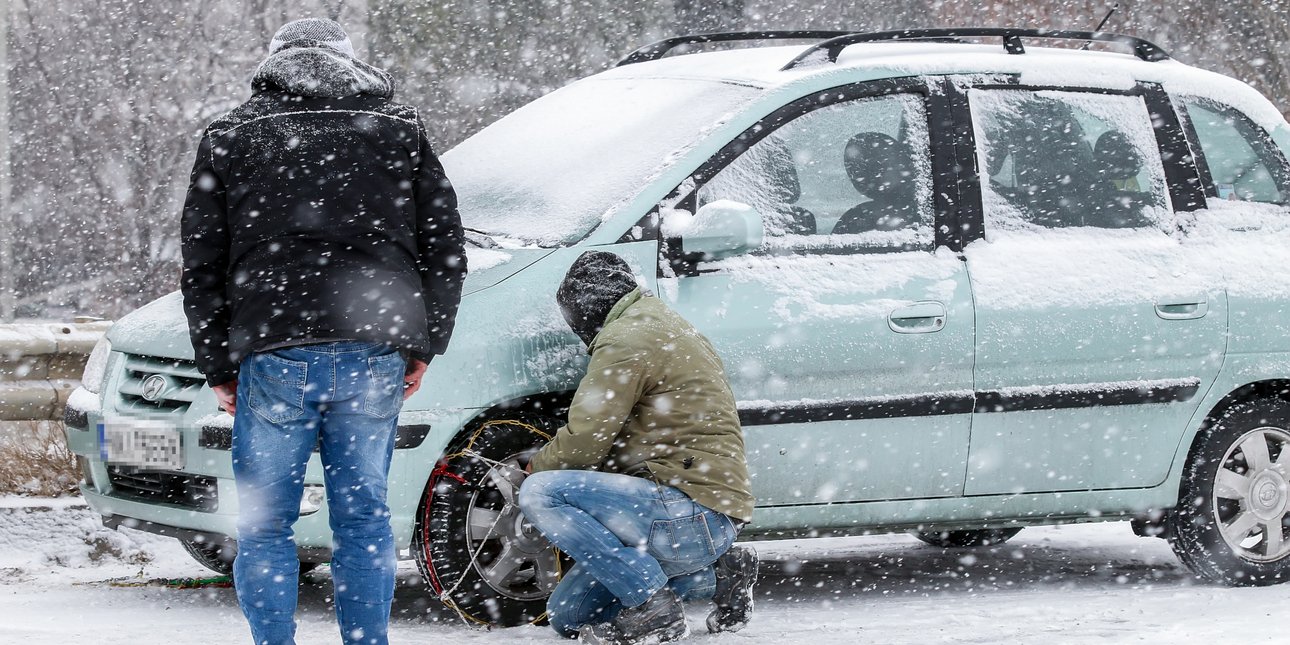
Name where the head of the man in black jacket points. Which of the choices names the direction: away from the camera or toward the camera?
away from the camera

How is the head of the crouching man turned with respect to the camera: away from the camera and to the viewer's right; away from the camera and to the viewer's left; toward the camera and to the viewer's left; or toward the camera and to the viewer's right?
away from the camera and to the viewer's left

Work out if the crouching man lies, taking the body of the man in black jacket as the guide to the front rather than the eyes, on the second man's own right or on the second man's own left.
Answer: on the second man's own right

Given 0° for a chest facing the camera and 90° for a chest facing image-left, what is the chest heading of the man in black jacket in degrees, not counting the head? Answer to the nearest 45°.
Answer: approximately 180°

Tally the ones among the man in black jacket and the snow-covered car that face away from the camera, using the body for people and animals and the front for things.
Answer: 1

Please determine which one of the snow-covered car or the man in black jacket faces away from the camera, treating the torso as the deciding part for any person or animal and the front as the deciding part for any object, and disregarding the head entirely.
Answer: the man in black jacket

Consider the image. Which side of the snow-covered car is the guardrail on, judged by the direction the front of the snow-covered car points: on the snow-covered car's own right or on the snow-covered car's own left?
on the snow-covered car's own right
